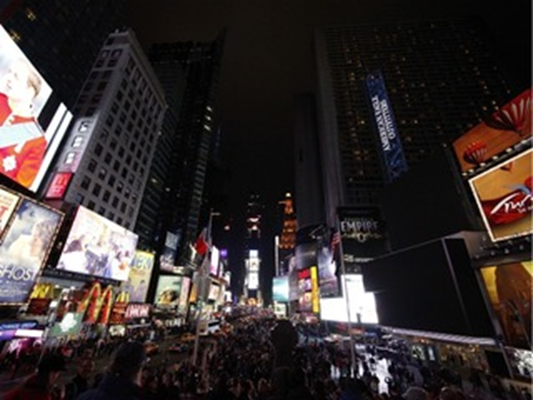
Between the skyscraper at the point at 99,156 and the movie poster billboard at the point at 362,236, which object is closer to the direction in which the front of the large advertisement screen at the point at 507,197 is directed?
the skyscraper

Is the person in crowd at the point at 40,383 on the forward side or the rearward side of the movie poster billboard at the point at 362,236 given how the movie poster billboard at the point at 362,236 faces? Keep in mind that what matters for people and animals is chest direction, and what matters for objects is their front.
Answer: on the forward side

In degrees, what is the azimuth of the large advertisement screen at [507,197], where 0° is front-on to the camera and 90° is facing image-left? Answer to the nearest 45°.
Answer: approximately 45°

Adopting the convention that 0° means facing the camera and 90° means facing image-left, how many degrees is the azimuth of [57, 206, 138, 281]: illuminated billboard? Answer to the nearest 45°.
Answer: approximately 315°

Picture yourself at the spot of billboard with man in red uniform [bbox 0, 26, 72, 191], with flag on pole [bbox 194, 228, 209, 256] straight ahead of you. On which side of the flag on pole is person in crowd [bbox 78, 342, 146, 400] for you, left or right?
right

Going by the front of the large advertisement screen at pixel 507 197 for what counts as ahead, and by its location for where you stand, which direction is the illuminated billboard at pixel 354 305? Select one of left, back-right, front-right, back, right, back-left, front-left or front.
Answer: right

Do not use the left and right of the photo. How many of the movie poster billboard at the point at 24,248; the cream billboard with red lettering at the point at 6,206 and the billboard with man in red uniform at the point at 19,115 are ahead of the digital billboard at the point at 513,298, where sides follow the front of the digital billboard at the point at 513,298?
3

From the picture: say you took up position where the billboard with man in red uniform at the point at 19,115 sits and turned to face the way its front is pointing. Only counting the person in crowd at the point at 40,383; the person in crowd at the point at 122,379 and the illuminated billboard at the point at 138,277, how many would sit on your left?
1
